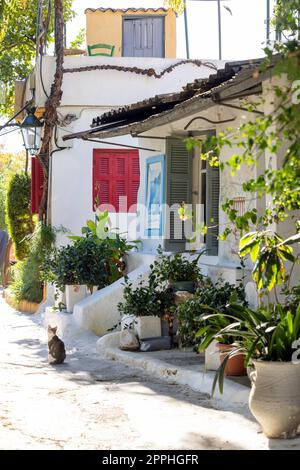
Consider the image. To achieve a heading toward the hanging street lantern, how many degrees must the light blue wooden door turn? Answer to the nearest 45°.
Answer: approximately 45° to its right

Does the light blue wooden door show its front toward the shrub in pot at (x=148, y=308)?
yes

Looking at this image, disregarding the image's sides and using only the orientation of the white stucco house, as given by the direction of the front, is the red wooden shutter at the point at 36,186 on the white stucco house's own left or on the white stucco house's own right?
on the white stucco house's own right

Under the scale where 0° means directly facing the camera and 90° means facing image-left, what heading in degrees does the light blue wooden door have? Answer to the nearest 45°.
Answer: approximately 0°

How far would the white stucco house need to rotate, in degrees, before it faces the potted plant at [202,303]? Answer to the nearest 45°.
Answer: approximately 45° to its left

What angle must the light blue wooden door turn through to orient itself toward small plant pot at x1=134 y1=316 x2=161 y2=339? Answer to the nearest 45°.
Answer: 0° — it already faces it

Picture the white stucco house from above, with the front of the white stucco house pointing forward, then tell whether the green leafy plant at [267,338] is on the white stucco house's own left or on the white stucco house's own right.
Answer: on the white stucco house's own left

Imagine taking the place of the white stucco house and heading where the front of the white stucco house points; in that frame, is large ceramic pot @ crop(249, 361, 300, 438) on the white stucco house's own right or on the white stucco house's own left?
on the white stucco house's own left

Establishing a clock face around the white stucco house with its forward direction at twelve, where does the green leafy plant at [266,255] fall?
The green leafy plant is roughly at 10 o'clock from the white stucco house.

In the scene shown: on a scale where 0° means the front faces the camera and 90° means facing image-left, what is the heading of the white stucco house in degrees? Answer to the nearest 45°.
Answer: approximately 45°
